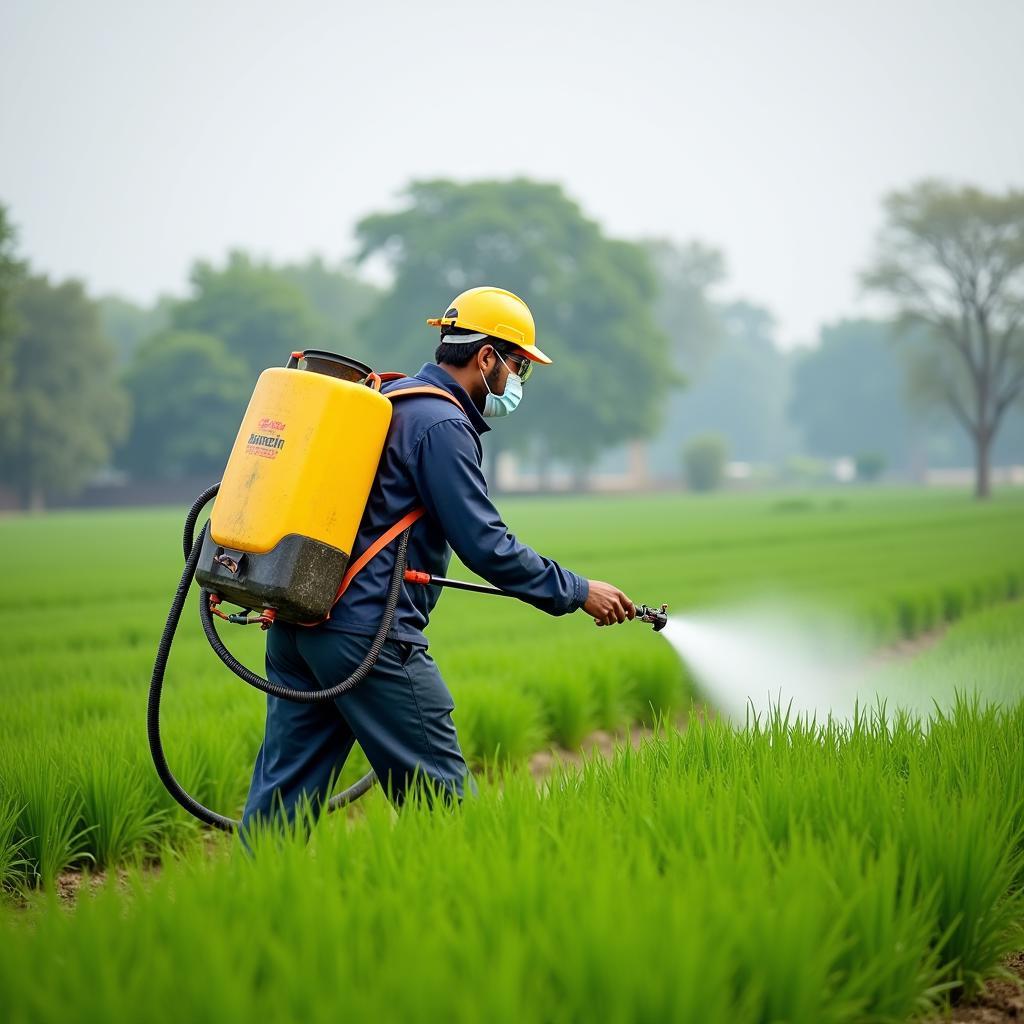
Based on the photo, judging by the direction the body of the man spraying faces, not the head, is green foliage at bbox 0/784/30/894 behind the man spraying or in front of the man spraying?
behind

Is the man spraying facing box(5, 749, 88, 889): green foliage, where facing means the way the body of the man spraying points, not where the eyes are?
no

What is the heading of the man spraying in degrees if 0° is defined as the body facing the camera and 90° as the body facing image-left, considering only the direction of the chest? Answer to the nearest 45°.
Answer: approximately 270°

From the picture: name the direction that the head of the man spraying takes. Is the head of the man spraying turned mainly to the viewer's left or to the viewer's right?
to the viewer's right

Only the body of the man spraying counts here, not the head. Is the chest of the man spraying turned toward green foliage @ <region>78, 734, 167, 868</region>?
no
